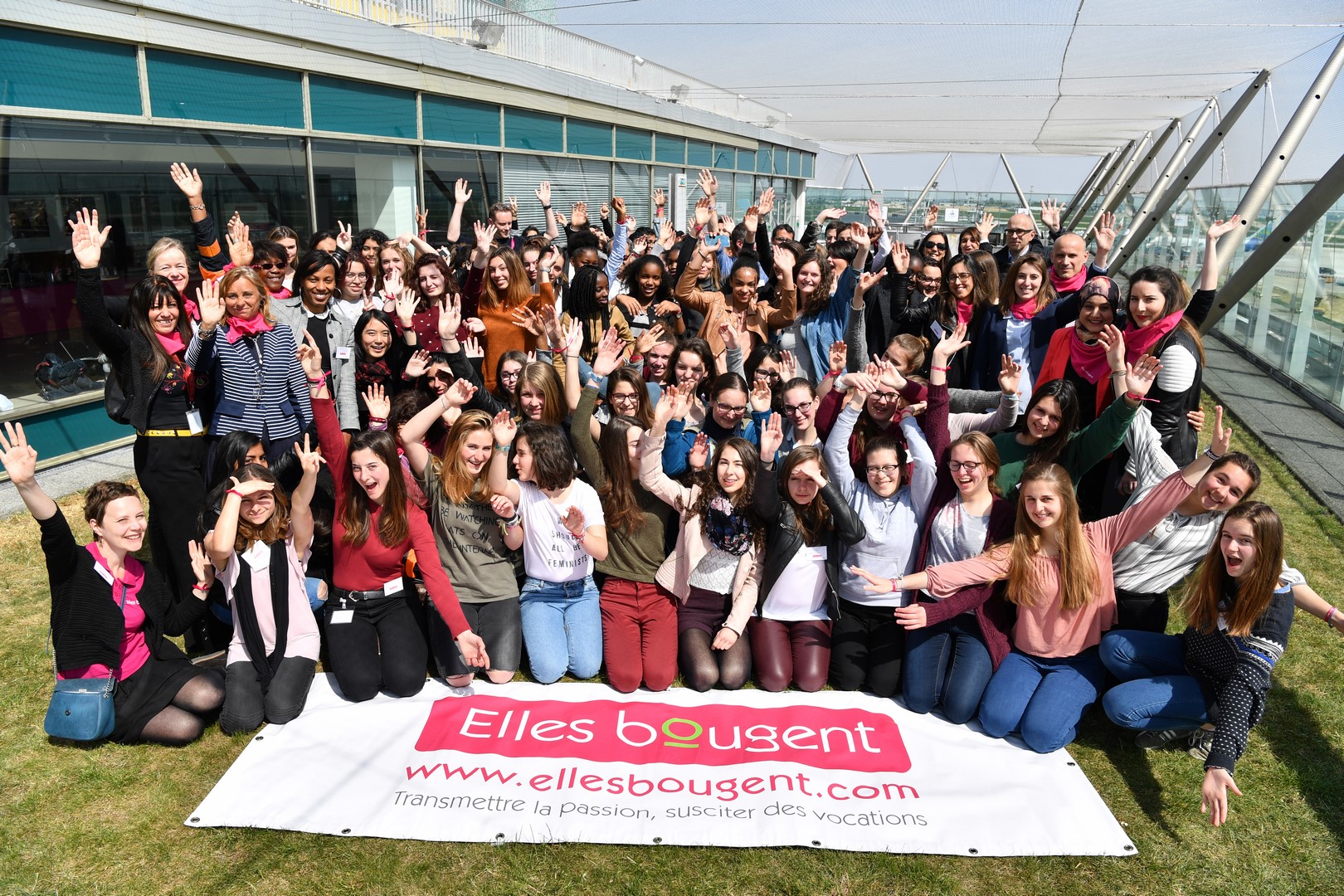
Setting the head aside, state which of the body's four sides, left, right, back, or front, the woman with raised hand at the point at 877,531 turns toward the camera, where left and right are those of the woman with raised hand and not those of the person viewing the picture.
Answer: front

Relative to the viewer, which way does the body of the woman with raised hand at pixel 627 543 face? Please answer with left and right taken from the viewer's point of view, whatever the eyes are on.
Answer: facing the viewer

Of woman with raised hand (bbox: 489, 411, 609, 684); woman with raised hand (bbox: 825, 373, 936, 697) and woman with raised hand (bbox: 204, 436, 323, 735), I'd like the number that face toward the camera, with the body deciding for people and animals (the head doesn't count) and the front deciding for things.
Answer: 3

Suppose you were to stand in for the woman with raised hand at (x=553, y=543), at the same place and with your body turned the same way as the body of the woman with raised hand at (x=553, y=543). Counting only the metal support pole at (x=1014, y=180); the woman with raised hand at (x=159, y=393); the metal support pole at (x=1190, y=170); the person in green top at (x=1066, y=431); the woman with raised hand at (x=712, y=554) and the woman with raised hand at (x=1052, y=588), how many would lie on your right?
1

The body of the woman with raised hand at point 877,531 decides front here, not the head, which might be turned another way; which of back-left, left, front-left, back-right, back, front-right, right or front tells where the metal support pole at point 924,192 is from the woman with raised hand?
back

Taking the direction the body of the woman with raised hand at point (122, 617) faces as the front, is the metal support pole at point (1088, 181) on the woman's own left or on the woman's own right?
on the woman's own left

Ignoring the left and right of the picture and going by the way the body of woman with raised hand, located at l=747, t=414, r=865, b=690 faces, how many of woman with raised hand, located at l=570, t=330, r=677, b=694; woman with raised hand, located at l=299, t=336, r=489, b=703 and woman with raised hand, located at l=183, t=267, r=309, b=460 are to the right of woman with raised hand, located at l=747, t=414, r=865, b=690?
3

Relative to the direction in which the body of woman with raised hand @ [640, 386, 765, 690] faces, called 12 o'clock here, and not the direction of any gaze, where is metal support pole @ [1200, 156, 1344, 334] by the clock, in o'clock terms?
The metal support pole is roughly at 8 o'clock from the woman with raised hand.

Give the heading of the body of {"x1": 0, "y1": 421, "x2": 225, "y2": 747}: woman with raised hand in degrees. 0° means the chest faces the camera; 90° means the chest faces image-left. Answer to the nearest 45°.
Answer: approximately 315°

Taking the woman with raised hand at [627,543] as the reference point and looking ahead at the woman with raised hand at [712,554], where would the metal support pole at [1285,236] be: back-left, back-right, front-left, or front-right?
front-left

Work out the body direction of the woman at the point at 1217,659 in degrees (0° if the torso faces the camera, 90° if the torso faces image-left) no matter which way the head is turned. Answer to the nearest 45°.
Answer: approximately 45°
